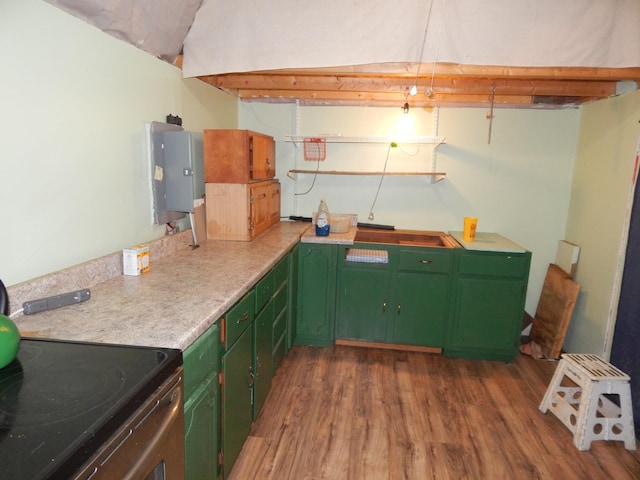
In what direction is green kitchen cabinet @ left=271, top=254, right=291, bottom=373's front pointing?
to the viewer's right

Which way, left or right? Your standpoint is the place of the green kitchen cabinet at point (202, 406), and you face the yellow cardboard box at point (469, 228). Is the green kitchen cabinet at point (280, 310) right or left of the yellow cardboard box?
left

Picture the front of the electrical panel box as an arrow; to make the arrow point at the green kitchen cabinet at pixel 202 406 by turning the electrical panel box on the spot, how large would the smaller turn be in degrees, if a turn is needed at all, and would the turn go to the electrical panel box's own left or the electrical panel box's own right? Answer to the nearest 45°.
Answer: approximately 45° to the electrical panel box's own right

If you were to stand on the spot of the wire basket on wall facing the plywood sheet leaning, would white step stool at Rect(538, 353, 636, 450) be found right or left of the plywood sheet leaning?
right

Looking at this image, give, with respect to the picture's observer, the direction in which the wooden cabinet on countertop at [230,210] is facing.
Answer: facing to the right of the viewer

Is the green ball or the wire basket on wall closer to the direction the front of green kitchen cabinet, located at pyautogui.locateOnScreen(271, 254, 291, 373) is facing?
the wire basket on wall

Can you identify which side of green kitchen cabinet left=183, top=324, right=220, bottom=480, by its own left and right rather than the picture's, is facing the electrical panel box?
left

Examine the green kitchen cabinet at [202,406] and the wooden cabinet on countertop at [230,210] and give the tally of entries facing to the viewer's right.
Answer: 2

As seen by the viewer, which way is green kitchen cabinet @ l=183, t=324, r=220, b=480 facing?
to the viewer's right
